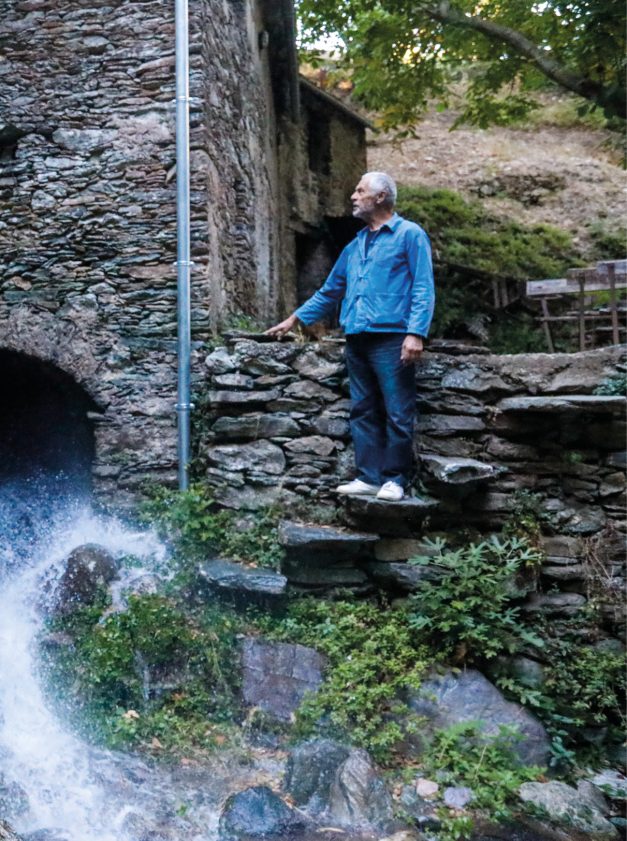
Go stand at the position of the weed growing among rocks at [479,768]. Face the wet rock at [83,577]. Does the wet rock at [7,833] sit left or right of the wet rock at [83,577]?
left

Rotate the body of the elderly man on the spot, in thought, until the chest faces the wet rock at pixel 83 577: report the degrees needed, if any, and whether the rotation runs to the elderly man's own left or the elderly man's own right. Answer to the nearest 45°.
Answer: approximately 45° to the elderly man's own right

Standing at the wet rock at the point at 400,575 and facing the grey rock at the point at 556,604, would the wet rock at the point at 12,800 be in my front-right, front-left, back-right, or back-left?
back-right

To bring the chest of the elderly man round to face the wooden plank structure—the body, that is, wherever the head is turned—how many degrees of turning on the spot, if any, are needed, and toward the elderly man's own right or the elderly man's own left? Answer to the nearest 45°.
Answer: approximately 180°

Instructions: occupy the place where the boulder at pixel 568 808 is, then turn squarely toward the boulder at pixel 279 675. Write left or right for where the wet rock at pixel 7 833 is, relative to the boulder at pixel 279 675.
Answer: left

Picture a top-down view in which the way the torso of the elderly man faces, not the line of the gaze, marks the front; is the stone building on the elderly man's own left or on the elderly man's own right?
on the elderly man's own right

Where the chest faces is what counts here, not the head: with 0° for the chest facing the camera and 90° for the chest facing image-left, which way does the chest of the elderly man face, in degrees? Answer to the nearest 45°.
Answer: approximately 45°

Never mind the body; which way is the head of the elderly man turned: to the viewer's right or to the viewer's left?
to the viewer's left

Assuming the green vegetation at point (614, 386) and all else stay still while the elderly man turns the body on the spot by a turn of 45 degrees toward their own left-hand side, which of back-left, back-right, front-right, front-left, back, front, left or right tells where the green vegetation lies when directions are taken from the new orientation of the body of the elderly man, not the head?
left
